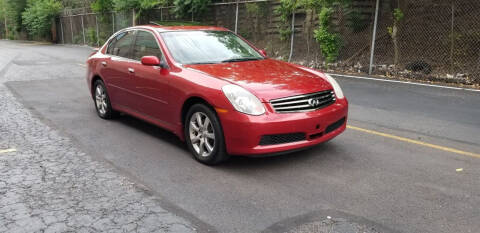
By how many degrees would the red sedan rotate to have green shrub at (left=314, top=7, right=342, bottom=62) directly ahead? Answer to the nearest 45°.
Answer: approximately 135° to its left

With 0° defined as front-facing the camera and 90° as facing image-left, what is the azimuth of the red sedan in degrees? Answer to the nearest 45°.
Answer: approximately 315°

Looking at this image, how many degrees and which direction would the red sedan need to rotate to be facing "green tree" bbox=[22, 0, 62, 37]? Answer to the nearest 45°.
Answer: approximately 180°

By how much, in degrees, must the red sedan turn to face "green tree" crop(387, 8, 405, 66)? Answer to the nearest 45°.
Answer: approximately 90° to its left

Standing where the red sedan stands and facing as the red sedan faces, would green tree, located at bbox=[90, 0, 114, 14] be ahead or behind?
behind

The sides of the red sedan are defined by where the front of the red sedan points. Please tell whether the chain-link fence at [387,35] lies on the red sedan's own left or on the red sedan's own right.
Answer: on the red sedan's own left

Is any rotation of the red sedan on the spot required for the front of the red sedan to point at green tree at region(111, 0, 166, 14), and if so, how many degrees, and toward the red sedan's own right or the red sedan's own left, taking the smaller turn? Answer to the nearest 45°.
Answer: approximately 135° to the red sedan's own left
